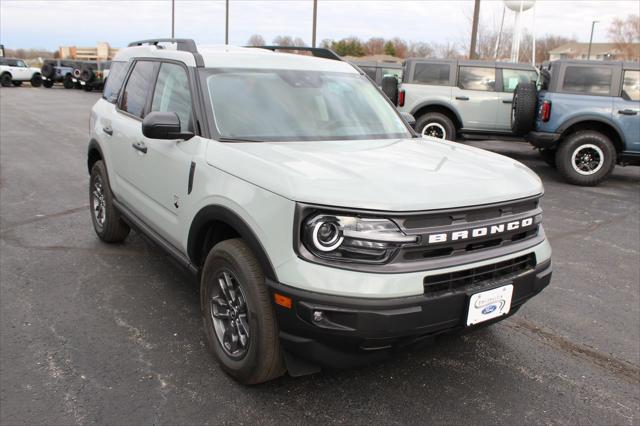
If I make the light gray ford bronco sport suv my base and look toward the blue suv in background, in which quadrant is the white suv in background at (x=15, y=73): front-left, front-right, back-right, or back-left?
front-left

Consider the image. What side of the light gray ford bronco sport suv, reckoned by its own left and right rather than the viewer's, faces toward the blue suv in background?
left

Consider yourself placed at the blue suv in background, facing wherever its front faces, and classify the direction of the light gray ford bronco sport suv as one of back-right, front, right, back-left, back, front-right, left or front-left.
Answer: right

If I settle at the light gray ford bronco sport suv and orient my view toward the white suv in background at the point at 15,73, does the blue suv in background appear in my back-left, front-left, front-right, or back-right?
front-right

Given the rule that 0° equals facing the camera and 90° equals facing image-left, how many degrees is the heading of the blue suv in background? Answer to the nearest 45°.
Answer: approximately 270°

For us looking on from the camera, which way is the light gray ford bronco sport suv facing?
facing the viewer and to the right of the viewer

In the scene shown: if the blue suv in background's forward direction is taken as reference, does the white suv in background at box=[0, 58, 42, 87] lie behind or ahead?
behind

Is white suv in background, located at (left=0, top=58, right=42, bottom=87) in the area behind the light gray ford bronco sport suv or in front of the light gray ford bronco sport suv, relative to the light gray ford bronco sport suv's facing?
behind
